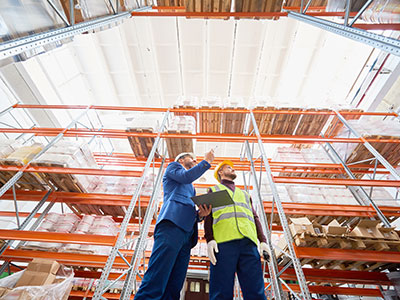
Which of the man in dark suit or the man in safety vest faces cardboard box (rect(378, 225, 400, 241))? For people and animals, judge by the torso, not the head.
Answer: the man in dark suit

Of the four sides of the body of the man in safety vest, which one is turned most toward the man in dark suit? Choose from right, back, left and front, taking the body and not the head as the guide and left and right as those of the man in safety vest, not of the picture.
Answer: right

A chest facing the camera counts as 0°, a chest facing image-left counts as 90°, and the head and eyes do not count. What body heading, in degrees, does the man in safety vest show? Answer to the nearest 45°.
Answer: approximately 0°

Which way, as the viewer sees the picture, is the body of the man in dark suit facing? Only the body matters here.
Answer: to the viewer's right

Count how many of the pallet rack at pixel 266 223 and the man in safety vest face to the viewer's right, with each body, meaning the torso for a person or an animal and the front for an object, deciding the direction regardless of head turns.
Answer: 0

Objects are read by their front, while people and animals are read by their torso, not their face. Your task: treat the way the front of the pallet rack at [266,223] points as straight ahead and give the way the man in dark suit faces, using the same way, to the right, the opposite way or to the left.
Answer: to the left

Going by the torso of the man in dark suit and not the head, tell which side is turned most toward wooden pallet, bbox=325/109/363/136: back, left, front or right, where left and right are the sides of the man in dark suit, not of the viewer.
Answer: front

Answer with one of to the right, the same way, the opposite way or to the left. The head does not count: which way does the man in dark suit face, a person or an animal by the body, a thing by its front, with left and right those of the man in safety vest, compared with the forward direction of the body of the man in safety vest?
to the left
